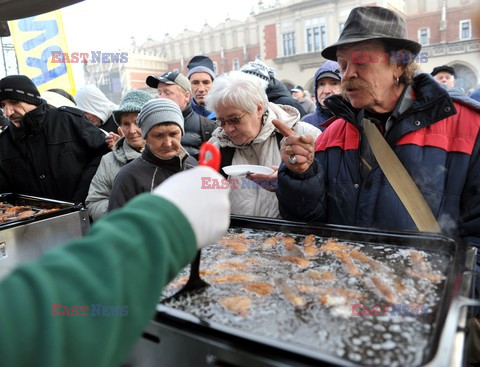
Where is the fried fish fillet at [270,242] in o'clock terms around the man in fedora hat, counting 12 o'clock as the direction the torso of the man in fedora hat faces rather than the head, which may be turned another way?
The fried fish fillet is roughly at 12 o'clock from the man in fedora hat.

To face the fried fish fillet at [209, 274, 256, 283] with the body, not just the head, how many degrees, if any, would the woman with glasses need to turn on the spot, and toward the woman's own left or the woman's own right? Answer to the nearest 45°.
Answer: approximately 45° to the woman's own left

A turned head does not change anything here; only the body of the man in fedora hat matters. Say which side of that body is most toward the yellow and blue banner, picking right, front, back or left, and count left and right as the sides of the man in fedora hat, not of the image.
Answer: right

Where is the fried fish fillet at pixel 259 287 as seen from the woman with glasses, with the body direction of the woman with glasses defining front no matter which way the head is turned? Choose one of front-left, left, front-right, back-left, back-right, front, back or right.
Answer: front-left

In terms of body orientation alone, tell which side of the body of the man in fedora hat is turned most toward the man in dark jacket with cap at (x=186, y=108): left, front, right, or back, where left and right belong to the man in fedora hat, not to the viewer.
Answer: right

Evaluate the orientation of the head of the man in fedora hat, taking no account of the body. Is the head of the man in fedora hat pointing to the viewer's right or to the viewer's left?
to the viewer's left

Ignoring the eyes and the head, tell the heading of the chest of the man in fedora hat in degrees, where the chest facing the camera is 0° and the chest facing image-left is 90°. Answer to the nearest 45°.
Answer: approximately 45°
